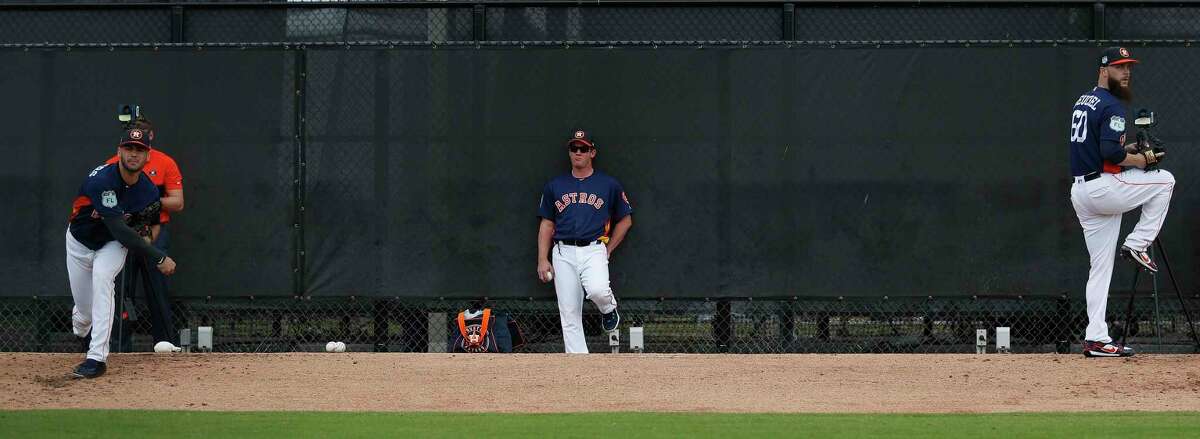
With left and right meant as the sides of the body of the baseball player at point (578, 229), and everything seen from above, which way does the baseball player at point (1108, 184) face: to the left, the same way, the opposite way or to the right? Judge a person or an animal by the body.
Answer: to the left

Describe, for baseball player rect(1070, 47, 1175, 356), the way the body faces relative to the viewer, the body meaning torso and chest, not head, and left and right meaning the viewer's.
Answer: facing away from the viewer and to the right of the viewer

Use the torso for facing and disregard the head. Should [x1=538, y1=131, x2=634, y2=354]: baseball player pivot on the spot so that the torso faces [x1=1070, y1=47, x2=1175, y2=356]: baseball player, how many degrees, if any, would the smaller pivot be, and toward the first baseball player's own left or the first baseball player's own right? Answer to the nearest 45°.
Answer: approximately 90° to the first baseball player's own left

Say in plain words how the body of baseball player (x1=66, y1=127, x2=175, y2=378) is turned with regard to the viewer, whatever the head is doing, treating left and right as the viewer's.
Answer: facing the viewer and to the right of the viewer

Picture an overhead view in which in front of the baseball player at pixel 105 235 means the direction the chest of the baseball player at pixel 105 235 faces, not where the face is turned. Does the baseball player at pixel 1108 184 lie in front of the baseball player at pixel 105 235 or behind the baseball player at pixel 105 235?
in front

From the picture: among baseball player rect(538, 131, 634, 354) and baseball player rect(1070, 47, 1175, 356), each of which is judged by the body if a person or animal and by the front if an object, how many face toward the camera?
1

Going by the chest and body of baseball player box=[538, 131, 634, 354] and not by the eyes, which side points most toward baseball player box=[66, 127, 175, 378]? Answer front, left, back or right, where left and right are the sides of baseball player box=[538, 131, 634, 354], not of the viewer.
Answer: right
